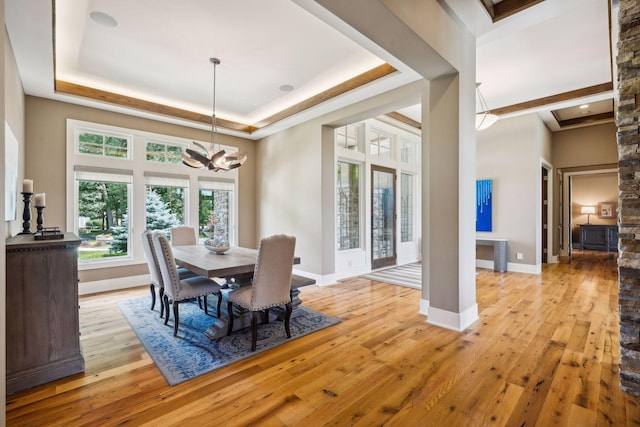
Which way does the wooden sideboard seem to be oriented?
to the viewer's right

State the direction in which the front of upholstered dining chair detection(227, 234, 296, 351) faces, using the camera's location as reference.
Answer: facing away from the viewer and to the left of the viewer

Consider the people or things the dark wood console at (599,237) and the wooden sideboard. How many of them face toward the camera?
1

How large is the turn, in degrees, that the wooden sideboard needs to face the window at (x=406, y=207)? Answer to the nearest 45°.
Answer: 0° — it already faces it

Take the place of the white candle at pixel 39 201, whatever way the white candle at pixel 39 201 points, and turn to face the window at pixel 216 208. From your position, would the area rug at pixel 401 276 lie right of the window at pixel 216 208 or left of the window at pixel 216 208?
right

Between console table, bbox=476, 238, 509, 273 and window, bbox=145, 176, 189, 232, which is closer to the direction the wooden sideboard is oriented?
the console table

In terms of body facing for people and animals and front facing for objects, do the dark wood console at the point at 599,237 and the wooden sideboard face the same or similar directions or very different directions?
very different directions

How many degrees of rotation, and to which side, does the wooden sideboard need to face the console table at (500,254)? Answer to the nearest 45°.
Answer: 0° — it already faces it
